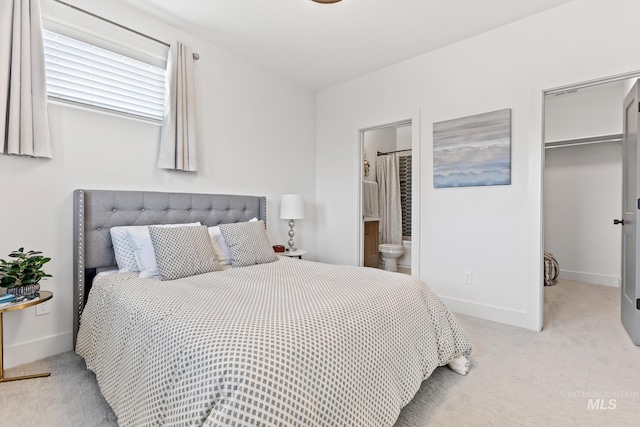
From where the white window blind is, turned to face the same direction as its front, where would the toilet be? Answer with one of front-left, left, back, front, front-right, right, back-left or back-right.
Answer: front-left

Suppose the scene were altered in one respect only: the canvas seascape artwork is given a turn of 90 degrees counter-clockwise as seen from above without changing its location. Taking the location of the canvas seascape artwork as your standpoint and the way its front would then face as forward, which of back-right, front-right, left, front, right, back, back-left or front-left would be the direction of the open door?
front-left

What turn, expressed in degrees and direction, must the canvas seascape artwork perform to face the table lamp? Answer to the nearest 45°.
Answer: approximately 45° to its right

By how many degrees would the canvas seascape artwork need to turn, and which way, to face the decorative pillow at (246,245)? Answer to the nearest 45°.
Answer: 0° — it already faces it

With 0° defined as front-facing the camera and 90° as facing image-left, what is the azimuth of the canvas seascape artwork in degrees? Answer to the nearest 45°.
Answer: approximately 45°

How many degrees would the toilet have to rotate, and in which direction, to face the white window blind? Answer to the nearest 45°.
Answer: approximately 90° to its right

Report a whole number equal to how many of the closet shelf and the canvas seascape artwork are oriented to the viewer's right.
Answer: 0

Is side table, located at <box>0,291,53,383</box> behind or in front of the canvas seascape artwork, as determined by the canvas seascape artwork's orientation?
in front

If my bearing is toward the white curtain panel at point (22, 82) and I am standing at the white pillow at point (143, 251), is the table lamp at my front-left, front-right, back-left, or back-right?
back-right

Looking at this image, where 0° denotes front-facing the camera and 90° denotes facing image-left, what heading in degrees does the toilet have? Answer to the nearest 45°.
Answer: approximately 315°
